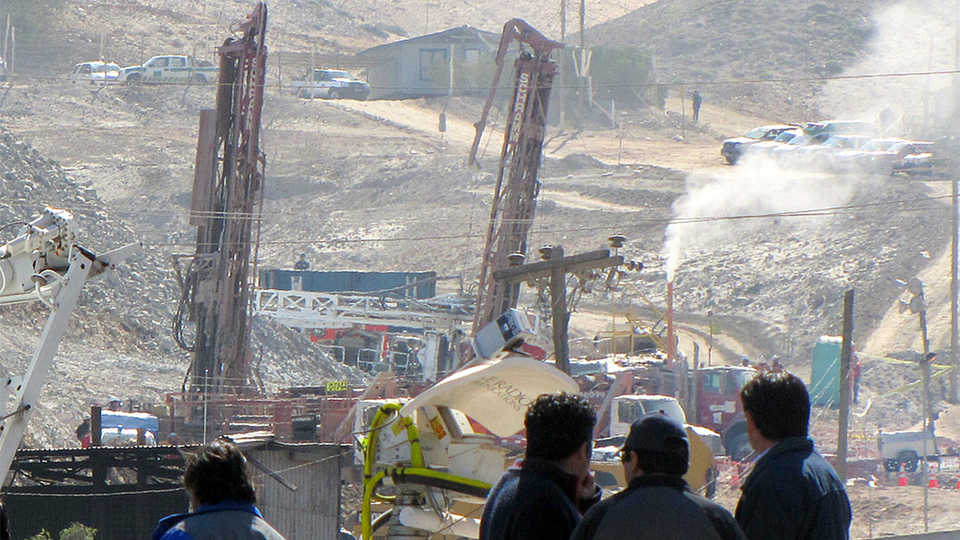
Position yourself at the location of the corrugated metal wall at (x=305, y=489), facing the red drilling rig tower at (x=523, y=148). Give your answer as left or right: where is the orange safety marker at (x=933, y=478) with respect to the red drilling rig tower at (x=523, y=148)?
right

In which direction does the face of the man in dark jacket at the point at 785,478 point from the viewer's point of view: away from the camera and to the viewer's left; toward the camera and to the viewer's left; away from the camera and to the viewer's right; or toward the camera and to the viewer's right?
away from the camera and to the viewer's left

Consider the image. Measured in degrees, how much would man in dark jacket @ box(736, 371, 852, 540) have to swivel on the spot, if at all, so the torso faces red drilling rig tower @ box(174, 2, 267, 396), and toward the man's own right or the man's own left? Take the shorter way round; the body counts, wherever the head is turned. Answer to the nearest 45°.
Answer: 0° — they already face it

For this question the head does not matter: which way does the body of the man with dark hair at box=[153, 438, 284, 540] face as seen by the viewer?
away from the camera

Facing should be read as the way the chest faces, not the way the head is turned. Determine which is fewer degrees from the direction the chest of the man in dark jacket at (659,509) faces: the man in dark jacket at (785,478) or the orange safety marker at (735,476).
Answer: the orange safety marker

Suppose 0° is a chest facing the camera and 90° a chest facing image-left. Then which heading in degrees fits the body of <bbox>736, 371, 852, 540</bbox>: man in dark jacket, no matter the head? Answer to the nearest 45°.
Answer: approximately 135°

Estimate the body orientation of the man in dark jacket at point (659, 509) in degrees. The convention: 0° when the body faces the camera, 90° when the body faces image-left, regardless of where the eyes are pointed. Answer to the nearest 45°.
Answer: approximately 180°

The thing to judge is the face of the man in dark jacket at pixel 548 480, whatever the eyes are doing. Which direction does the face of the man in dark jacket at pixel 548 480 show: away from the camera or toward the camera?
away from the camera

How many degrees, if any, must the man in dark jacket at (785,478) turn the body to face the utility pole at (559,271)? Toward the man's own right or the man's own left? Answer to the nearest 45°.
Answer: approximately 45° to the man's own right

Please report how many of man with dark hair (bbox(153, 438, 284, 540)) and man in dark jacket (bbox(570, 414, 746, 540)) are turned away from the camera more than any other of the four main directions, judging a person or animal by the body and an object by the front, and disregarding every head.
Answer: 2

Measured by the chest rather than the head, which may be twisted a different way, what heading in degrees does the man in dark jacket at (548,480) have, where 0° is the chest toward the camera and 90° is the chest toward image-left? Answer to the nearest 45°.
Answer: approximately 225°
